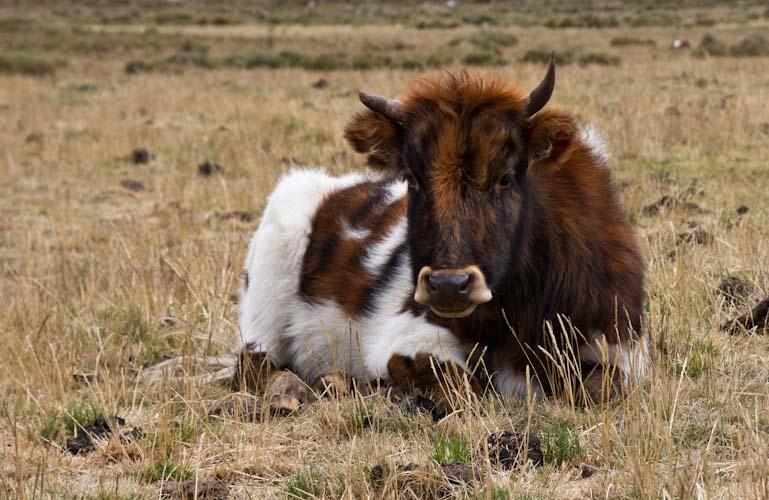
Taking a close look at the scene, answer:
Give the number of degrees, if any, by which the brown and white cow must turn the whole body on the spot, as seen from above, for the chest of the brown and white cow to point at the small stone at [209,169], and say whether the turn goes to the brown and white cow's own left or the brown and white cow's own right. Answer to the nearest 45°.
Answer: approximately 135° to the brown and white cow's own left

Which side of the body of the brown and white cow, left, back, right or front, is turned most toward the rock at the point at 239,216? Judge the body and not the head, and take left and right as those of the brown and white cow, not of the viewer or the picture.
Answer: back

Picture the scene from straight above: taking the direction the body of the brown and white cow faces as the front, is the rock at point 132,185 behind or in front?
behind

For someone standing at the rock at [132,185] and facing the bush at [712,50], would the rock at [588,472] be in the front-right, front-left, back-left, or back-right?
back-right

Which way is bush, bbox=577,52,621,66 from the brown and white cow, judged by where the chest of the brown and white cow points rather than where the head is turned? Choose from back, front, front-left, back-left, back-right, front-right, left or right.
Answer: back-left

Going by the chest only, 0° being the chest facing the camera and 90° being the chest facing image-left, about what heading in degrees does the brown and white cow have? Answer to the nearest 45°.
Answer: approximately 315°

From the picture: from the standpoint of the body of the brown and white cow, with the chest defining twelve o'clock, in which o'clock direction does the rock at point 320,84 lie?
The rock is roughly at 7 o'clock from the brown and white cow.

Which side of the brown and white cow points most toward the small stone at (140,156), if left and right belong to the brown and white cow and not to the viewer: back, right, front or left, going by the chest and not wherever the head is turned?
back

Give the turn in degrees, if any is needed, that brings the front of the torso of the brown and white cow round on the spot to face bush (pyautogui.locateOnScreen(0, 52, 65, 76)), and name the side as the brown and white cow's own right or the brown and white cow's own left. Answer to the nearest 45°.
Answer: approximately 180°
